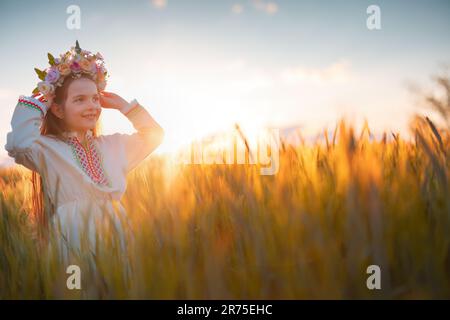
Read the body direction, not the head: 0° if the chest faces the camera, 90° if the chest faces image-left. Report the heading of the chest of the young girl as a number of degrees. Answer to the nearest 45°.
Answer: approximately 315°
